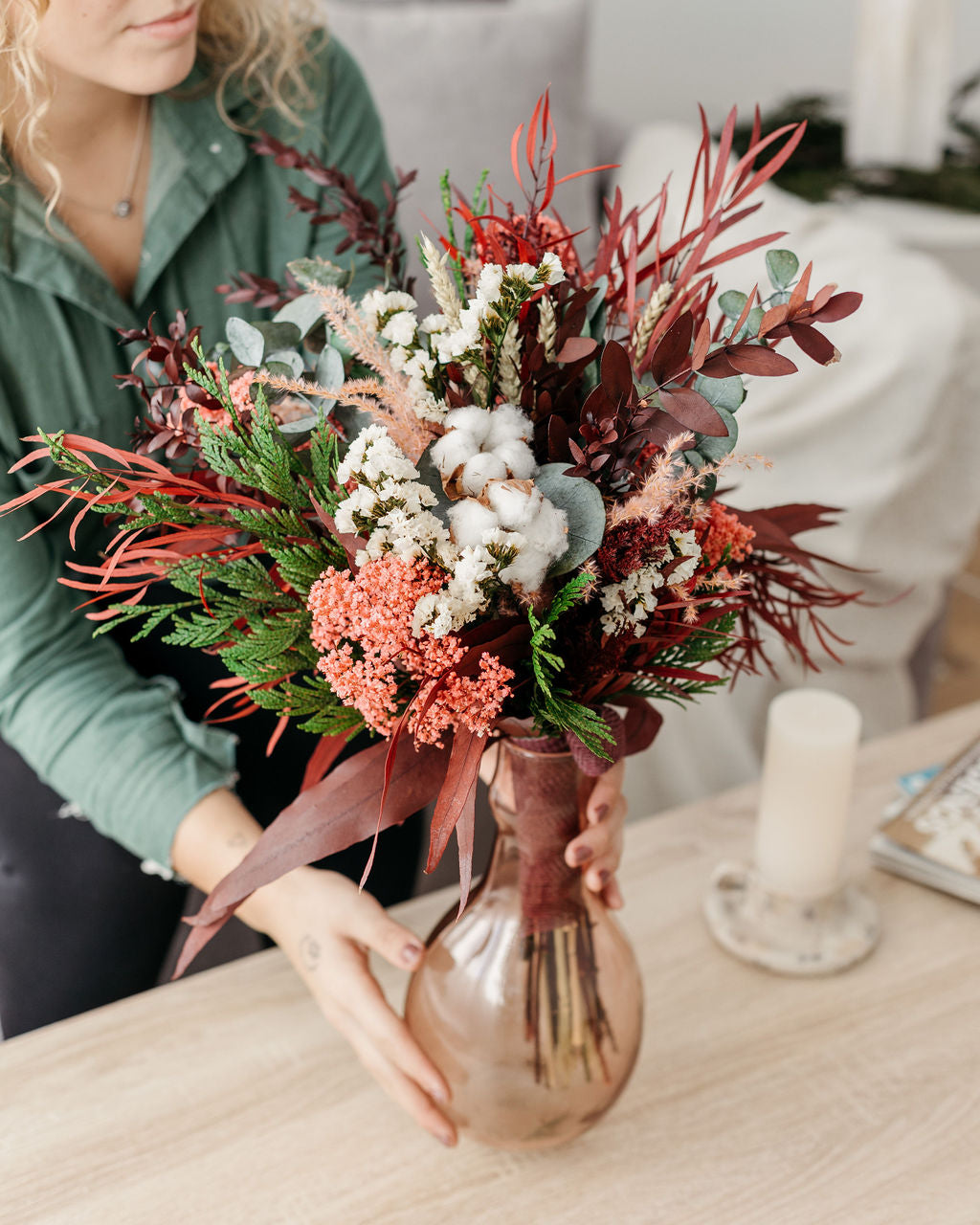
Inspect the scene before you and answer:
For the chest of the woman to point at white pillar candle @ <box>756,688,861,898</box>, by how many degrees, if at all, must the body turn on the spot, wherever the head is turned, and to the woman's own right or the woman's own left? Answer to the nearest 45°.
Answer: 0° — they already face it

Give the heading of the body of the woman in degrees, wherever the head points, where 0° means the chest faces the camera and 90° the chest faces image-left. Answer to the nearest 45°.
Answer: approximately 315°

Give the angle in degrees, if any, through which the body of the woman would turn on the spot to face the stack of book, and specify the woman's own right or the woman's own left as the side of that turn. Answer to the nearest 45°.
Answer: approximately 90° to the woman's own left
